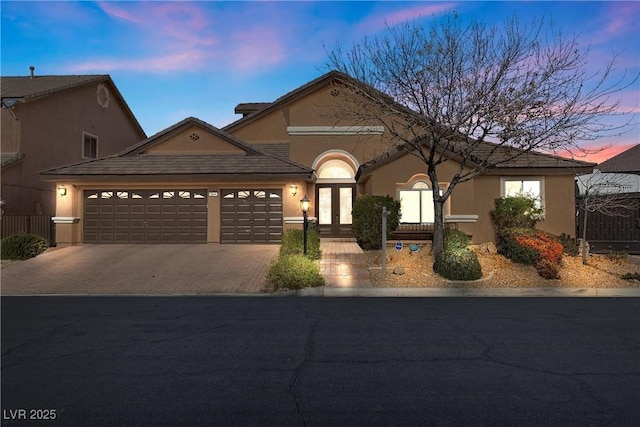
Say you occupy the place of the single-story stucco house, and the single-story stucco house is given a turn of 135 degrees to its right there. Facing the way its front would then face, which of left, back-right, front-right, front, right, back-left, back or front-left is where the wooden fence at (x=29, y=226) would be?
front-left

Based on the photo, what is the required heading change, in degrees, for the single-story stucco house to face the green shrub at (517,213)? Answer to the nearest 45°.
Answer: approximately 90° to its left

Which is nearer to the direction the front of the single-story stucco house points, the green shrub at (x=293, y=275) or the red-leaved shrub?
the green shrub

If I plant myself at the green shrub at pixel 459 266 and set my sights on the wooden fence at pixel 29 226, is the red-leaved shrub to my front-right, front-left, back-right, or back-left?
back-right

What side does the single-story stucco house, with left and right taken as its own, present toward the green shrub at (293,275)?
front

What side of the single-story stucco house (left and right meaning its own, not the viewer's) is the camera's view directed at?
front

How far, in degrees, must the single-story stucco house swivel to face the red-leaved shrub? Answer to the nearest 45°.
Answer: approximately 45° to its left

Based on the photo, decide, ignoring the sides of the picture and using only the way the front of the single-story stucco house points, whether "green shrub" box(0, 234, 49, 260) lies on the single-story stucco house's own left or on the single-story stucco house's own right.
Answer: on the single-story stucco house's own right

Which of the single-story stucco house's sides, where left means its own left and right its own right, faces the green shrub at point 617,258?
left

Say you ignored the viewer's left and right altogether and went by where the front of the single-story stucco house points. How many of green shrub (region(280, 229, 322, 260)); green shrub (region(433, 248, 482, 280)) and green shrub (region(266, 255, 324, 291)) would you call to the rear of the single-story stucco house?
0

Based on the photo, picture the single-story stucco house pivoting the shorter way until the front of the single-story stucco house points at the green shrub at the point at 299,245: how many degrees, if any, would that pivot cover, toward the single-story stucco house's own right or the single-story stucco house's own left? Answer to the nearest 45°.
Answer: approximately 45° to the single-story stucco house's own left
